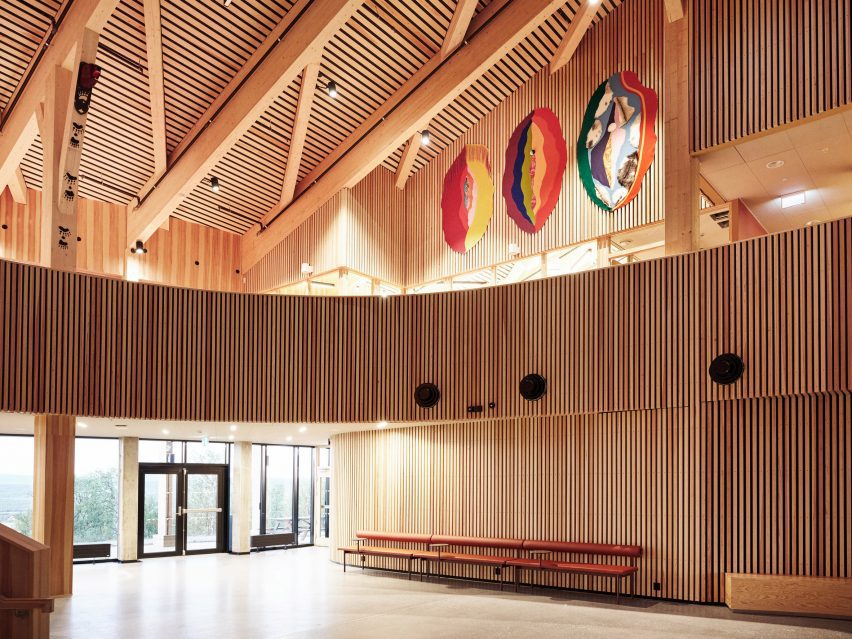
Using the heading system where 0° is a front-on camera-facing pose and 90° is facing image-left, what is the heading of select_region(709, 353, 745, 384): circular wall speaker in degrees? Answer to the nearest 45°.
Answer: approximately 0°

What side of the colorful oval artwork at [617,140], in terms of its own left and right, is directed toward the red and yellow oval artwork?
right

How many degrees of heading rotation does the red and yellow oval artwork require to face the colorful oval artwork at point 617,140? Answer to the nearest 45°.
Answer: approximately 90° to its left

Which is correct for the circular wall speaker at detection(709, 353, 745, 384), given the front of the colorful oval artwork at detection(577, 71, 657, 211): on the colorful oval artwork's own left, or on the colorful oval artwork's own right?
on the colorful oval artwork's own left

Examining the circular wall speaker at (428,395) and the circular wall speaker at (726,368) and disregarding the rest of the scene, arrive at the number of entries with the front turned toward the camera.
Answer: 2

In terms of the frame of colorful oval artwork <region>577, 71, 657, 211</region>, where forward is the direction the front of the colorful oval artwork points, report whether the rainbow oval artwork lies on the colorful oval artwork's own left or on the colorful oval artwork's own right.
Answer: on the colorful oval artwork's own right

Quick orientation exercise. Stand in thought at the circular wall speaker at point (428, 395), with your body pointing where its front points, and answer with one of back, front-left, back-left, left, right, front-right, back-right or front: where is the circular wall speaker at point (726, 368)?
front-left

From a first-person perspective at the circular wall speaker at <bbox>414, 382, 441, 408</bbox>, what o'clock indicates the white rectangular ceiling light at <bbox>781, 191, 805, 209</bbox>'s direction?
The white rectangular ceiling light is roughly at 9 o'clock from the circular wall speaker.
